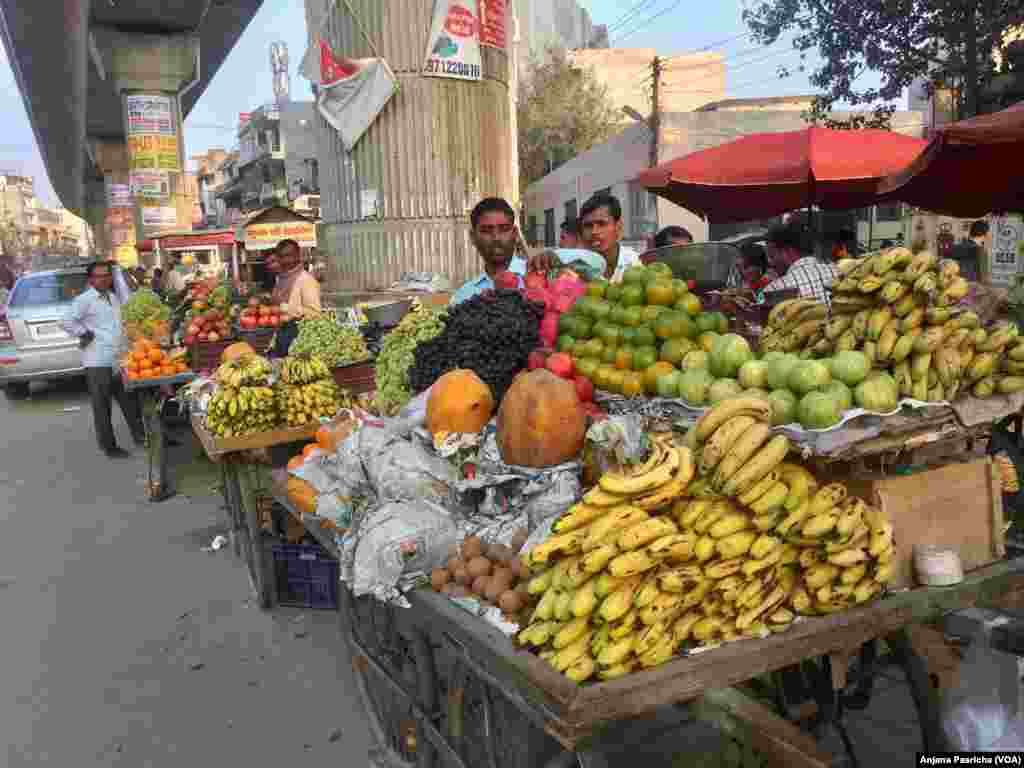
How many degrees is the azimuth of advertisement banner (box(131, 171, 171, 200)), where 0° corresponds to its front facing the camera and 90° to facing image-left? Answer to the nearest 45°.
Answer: approximately 0°

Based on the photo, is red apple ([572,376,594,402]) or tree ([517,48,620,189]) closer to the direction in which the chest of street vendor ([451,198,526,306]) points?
the red apple

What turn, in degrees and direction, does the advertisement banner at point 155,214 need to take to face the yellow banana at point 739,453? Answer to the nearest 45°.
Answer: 0° — it already faces it

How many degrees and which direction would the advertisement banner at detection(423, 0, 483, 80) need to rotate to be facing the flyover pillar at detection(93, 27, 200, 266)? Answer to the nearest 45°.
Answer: approximately 135° to its right

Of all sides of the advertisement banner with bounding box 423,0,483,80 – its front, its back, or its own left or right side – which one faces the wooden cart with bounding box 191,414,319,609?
front

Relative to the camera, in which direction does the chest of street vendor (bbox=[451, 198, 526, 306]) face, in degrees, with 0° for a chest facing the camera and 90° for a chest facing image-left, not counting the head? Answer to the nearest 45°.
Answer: approximately 0°

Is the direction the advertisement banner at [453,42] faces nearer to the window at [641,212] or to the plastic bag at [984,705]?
the plastic bag

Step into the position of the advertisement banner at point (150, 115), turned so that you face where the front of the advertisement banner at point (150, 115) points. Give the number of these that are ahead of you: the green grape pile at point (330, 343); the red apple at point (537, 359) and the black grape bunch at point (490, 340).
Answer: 3
